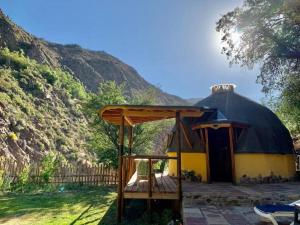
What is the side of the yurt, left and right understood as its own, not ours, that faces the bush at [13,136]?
right

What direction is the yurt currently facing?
toward the camera

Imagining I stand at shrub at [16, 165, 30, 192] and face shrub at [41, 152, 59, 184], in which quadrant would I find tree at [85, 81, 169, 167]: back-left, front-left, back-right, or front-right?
front-left

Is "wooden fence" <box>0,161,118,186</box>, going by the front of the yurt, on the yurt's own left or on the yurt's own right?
on the yurt's own right

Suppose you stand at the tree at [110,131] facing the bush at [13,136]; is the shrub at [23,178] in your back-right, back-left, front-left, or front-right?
front-left

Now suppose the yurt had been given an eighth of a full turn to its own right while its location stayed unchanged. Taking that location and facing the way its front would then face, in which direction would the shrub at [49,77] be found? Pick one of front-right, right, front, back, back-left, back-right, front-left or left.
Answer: right

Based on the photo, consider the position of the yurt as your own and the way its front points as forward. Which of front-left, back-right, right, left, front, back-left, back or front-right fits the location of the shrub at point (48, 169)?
right
